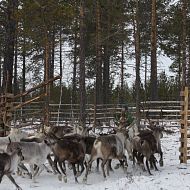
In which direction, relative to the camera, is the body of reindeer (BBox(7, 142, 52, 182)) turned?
to the viewer's left

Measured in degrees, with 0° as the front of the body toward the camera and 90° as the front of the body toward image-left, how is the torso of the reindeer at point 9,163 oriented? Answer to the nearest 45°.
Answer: approximately 270°

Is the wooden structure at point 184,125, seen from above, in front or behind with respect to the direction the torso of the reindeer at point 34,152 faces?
behind

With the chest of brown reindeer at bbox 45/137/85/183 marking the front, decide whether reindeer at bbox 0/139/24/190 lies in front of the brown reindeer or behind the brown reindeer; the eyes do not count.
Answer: in front

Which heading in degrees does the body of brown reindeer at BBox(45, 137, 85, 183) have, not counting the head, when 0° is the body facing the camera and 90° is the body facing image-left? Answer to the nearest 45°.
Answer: approximately 90°

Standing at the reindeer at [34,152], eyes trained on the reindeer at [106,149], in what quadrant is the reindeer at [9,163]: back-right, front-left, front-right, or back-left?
back-right
